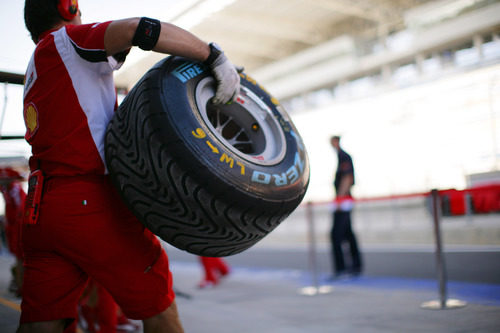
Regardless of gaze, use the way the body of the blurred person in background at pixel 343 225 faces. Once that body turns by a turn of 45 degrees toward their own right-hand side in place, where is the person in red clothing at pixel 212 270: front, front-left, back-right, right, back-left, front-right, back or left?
front-left

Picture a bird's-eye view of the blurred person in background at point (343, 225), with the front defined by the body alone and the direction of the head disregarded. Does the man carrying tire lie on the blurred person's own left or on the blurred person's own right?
on the blurred person's own left

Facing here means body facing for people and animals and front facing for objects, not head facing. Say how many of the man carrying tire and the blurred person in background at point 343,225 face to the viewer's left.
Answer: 1

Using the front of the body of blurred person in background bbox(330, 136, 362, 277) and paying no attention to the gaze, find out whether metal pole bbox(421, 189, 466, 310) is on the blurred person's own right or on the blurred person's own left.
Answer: on the blurred person's own left

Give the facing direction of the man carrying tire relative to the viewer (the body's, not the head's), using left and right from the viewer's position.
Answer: facing away from the viewer and to the right of the viewer

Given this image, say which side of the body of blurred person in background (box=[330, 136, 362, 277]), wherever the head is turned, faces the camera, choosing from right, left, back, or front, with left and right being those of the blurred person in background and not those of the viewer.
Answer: left

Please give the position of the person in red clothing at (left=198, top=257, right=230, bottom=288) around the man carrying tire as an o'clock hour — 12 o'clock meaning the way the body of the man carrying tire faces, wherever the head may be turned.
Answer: The person in red clothing is roughly at 11 o'clock from the man carrying tire.

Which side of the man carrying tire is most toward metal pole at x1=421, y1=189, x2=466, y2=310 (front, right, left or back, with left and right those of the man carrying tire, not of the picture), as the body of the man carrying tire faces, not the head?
front

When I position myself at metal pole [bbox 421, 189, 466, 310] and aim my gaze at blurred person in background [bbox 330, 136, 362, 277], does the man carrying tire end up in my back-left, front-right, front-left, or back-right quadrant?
back-left

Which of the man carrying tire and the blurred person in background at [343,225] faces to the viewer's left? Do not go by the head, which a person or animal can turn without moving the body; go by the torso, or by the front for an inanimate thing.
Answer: the blurred person in background
